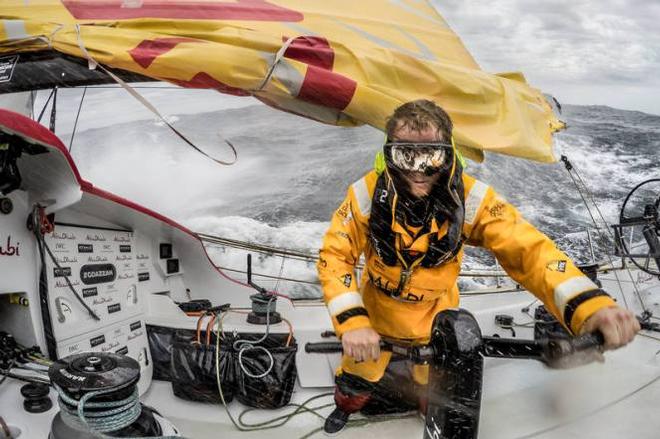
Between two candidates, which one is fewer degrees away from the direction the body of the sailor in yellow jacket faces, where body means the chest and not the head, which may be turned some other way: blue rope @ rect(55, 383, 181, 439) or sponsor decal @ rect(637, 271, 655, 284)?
the blue rope

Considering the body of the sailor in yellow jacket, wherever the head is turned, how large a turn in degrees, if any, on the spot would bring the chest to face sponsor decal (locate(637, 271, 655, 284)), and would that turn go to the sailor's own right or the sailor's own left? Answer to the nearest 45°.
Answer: approximately 135° to the sailor's own left

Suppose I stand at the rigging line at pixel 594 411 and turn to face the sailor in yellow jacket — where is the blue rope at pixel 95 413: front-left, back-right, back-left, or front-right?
front-left

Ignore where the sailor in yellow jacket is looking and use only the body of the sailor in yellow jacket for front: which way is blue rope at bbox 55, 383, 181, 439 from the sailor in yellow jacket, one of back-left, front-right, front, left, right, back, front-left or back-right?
front-right

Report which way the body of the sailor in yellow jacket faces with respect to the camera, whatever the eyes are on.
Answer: toward the camera

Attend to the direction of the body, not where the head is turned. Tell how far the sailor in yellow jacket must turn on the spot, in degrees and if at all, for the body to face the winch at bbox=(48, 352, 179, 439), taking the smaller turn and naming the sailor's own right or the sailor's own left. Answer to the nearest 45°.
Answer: approximately 45° to the sailor's own right
